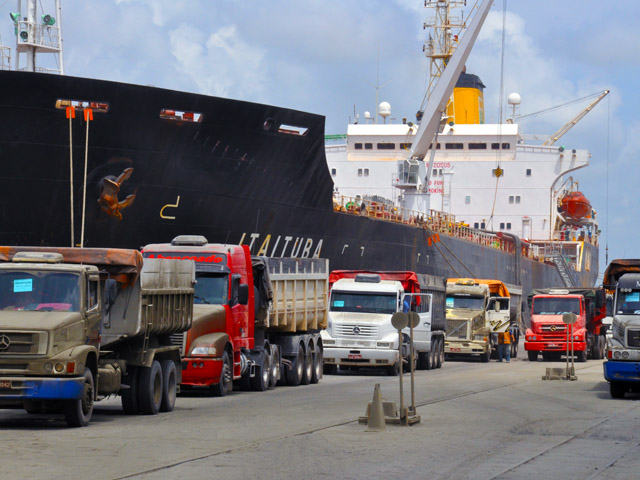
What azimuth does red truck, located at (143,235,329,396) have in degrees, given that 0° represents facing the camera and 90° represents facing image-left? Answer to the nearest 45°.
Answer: approximately 45°

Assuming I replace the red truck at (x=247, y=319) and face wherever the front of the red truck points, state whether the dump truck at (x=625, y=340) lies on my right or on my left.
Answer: on my left

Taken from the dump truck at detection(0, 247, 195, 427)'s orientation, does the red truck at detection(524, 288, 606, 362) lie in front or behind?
behind
